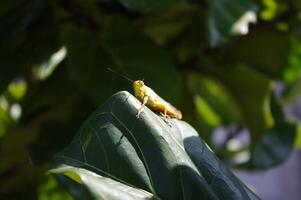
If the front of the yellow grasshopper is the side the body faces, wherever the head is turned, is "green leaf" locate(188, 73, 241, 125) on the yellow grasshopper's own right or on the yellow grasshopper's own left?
on the yellow grasshopper's own right

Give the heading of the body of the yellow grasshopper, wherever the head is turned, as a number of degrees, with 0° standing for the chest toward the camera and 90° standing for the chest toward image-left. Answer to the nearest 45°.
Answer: approximately 90°
